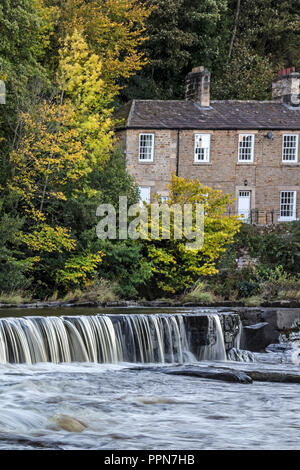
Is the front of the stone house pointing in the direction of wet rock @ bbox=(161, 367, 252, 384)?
yes

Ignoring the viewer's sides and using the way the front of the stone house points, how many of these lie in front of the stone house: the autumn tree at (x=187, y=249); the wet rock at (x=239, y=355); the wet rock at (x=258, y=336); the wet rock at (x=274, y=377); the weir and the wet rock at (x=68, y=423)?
6

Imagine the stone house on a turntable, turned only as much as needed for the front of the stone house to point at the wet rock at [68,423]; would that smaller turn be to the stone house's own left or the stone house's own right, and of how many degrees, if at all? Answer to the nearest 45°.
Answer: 0° — it already faces it

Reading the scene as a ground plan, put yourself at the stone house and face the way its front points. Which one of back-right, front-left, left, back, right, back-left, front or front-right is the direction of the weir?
front

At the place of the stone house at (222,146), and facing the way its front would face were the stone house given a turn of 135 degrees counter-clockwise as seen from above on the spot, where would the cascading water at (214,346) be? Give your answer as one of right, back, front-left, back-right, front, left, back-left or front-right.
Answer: back-right

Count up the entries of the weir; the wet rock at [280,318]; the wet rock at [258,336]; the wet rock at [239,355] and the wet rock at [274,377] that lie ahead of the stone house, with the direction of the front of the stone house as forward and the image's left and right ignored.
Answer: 5

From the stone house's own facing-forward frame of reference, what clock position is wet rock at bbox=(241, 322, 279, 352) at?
The wet rock is roughly at 12 o'clock from the stone house.

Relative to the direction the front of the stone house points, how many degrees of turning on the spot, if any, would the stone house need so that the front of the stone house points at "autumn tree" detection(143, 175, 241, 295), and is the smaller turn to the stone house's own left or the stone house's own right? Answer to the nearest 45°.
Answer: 0° — it already faces it

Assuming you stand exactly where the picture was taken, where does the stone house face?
facing the viewer

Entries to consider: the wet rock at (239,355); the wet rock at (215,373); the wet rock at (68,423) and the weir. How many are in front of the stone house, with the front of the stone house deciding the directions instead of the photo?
4

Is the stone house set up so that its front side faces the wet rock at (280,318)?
yes

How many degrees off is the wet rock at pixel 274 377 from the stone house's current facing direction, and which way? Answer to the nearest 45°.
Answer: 0° — it already faces it

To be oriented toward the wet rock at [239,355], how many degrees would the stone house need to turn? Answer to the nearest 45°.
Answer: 0° — it already faces it
